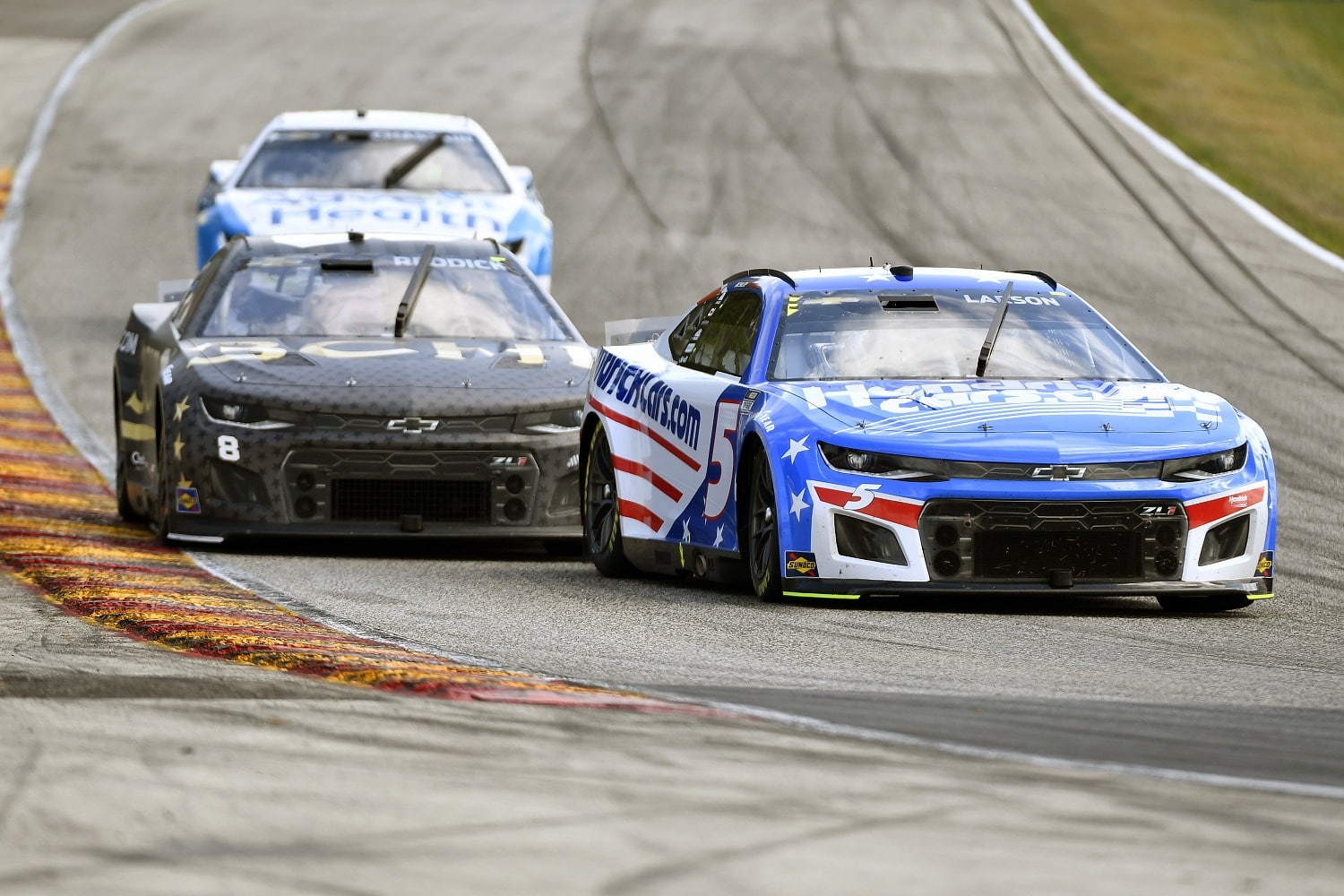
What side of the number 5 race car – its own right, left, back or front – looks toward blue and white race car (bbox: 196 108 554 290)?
back

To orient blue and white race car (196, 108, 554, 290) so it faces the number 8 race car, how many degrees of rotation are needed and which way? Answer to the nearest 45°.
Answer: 0° — it already faces it

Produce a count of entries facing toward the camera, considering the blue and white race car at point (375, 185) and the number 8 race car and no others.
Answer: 2

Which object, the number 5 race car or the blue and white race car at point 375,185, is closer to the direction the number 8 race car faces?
the number 5 race car

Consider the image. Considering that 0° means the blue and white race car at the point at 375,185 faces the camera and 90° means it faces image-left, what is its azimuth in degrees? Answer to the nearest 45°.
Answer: approximately 0°

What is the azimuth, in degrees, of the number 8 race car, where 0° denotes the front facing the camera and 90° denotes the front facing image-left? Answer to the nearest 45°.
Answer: approximately 0°

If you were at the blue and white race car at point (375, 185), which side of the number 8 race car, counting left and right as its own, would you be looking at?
back

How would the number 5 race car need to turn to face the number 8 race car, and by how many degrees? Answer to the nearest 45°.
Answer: approximately 180°

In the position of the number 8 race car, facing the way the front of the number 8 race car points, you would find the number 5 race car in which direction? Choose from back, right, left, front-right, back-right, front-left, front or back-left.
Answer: front-left

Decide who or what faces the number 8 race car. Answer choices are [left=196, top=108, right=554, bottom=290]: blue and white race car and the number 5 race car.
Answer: the blue and white race car

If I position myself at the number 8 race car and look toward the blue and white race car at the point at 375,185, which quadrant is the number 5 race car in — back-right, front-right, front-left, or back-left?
back-right
